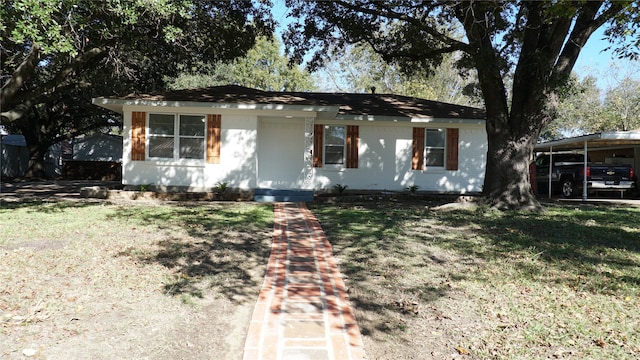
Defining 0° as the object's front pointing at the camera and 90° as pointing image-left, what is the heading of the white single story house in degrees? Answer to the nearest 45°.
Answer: approximately 0°

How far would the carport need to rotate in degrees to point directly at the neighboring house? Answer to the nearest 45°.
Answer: approximately 90° to its right

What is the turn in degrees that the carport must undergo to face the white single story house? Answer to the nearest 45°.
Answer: approximately 45° to its right

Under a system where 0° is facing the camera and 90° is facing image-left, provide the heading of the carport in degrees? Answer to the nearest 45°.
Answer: approximately 0°

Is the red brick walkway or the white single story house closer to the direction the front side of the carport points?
the red brick walkway

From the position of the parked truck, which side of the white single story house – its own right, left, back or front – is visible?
left

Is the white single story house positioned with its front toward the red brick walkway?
yes

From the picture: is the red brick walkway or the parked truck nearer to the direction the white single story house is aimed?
the red brick walkway

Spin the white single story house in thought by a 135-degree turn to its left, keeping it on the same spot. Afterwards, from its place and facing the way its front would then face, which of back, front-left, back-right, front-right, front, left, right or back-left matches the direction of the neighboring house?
left

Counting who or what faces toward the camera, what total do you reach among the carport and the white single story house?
2

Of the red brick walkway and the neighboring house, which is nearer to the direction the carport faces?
the red brick walkway
